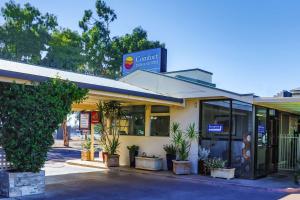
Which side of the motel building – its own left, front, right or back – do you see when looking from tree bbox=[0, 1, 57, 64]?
back

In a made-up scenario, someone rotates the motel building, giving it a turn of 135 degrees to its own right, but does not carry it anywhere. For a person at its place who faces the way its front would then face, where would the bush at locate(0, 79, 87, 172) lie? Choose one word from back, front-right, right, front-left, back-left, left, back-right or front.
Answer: front-left

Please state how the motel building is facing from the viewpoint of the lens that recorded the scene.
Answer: facing the viewer and to the right of the viewer

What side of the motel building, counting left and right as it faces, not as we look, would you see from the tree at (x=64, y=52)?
right
